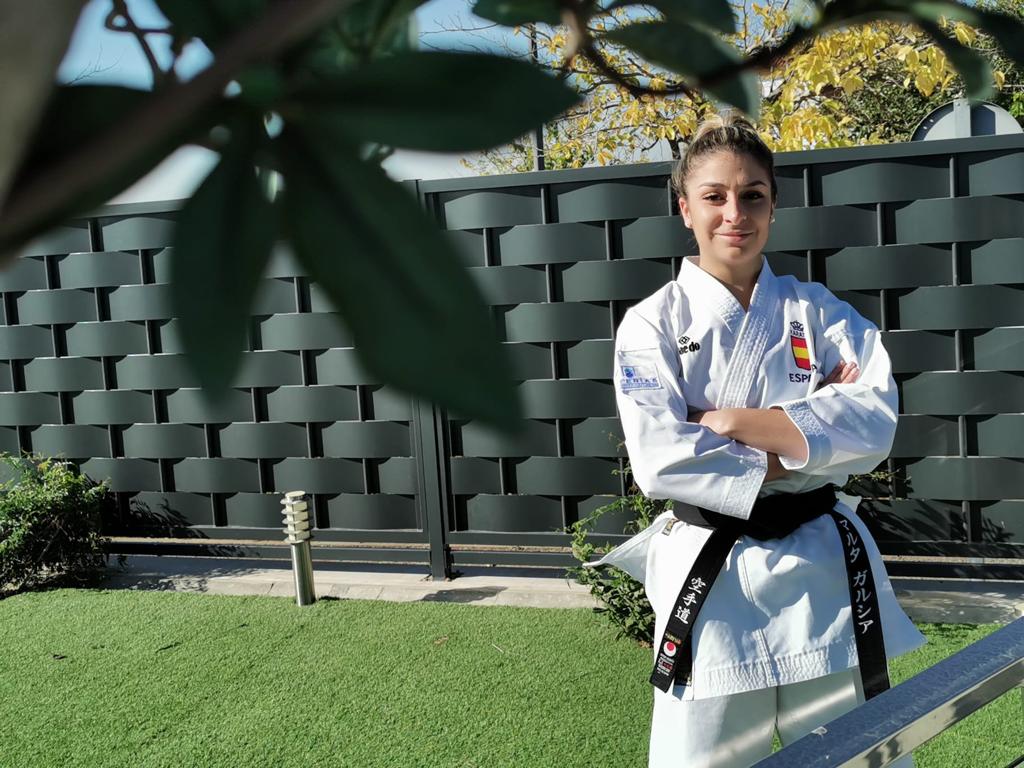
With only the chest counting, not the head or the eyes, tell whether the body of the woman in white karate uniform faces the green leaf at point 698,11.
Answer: yes

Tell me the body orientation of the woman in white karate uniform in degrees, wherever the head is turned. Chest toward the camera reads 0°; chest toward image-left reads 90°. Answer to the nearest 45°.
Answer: approximately 0°

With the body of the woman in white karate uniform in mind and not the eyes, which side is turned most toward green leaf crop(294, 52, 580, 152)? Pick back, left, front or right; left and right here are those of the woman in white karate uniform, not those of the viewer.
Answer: front

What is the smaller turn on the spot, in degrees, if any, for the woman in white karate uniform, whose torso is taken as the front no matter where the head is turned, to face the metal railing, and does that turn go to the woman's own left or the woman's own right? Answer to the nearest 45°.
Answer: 0° — they already face it

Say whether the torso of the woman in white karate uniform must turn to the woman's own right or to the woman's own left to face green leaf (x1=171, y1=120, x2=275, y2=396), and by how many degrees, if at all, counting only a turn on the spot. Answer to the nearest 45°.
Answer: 0° — they already face it

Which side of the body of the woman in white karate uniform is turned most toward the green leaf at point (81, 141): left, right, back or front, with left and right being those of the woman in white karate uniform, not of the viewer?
front

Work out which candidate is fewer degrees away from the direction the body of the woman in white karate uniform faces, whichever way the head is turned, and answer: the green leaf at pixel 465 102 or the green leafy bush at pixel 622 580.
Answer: the green leaf

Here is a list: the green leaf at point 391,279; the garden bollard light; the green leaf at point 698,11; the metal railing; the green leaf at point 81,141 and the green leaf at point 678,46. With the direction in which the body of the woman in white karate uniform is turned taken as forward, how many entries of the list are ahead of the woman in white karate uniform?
5
